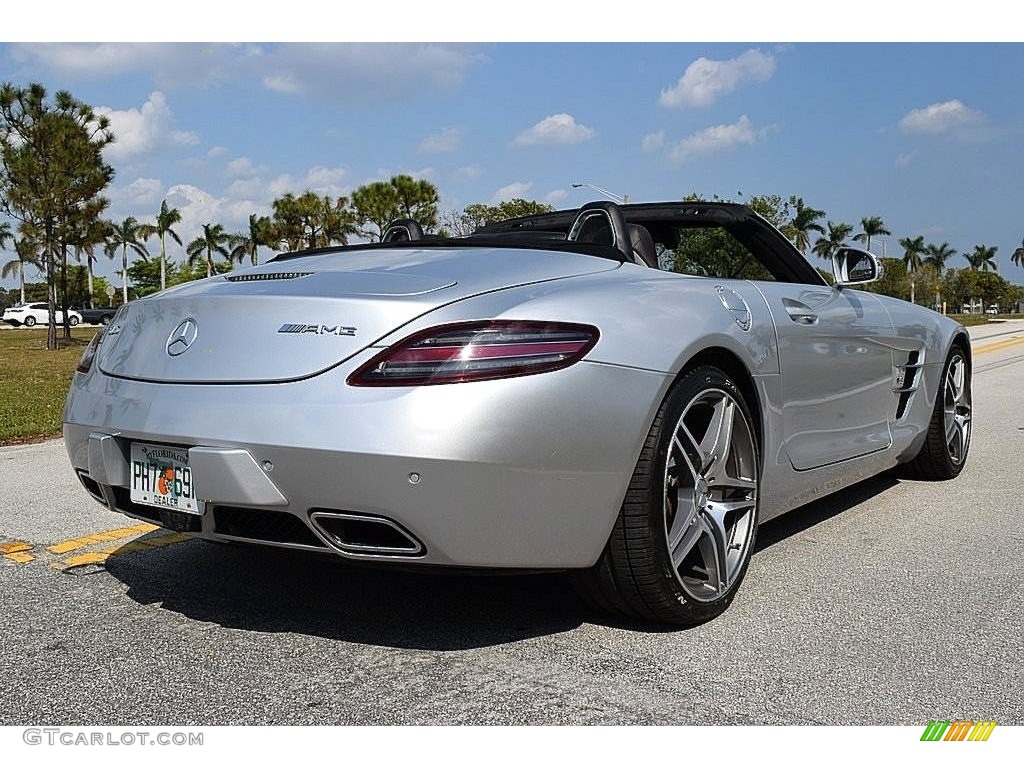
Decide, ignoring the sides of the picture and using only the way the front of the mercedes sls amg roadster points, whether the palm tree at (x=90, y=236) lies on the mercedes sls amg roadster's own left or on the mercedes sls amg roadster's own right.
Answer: on the mercedes sls amg roadster's own left

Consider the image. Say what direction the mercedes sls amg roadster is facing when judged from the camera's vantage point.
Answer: facing away from the viewer and to the right of the viewer
